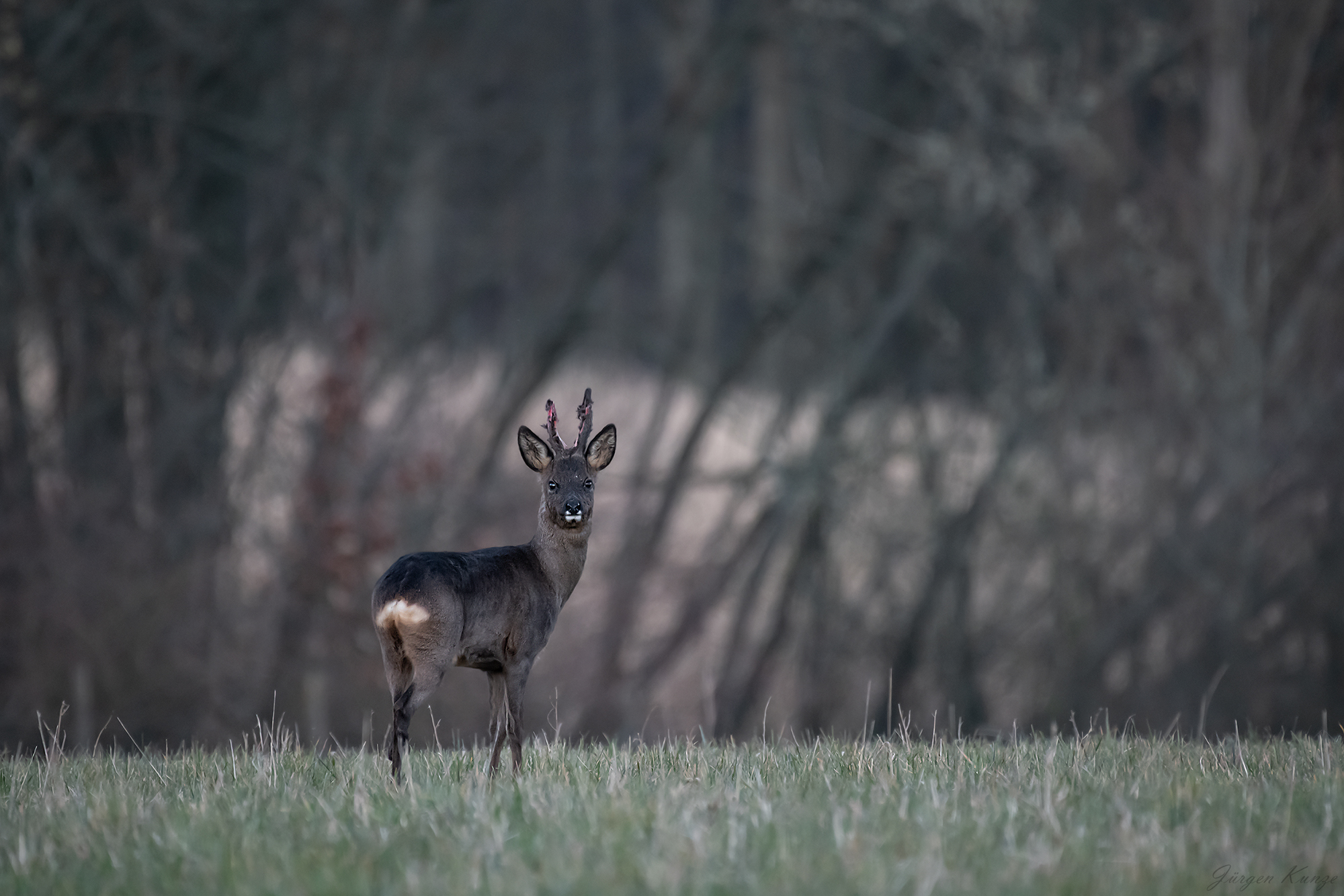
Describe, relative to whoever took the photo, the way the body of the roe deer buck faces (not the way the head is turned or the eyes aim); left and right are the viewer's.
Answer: facing away from the viewer and to the right of the viewer
